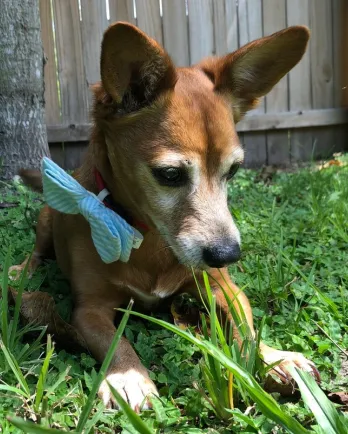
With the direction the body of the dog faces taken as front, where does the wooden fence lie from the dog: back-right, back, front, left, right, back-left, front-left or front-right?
back-left

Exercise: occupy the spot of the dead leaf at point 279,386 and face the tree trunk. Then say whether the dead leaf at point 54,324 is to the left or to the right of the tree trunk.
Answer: left

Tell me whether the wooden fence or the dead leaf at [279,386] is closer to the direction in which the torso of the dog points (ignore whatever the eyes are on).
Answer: the dead leaf

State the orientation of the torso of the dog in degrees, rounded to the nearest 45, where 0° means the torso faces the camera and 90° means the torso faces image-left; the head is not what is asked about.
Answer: approximately 315°

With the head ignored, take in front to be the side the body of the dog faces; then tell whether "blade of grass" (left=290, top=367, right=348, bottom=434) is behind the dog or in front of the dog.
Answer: in front

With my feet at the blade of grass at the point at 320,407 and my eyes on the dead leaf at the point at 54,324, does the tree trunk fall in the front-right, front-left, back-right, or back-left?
front-right

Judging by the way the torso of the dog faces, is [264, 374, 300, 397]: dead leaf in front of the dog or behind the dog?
in front

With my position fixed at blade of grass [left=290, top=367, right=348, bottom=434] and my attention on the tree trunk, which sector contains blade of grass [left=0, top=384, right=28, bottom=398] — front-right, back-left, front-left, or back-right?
front-left

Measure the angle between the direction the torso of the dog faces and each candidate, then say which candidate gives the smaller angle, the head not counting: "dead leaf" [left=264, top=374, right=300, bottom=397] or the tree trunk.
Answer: the dead leaf

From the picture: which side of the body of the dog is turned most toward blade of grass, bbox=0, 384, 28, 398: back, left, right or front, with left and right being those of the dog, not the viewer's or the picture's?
right

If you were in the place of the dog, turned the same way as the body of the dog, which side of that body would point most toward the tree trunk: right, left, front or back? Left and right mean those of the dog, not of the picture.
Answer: back
